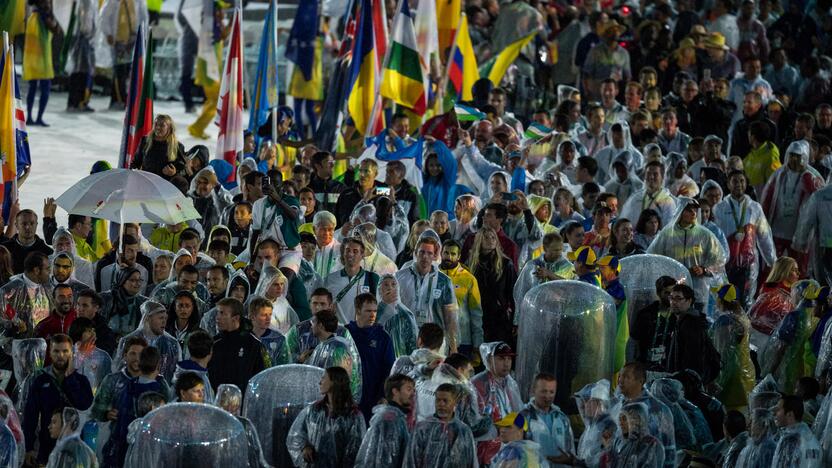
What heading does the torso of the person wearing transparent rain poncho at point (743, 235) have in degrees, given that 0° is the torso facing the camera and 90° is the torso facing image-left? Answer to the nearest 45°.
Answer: approximately 0°

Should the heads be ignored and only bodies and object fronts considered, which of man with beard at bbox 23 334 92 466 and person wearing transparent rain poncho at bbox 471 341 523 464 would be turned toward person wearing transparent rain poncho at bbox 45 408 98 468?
the man with beard

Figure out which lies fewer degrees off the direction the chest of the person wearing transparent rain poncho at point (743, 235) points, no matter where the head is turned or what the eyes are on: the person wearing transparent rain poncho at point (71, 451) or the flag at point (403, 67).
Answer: the person wearing transparent rain poncho

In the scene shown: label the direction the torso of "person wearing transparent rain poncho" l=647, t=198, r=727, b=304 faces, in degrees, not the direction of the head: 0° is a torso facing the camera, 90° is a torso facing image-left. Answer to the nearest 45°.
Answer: approximately 0°

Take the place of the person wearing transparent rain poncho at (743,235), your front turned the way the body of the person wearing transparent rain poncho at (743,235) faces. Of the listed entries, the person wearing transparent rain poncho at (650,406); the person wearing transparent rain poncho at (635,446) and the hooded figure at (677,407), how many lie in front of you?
3

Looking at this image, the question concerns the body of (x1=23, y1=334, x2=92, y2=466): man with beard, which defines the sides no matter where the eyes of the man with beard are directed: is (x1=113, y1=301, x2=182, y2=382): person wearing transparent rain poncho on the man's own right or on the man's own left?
on the man's own left

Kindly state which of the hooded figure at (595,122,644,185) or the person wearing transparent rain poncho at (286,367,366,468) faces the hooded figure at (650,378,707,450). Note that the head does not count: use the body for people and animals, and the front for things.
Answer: the hooded figure at (595,122,644,185)

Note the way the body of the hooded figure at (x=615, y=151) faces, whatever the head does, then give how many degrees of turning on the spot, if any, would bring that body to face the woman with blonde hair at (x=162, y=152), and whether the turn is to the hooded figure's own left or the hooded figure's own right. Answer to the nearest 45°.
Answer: approximately 45° to the hooded figure's own right
